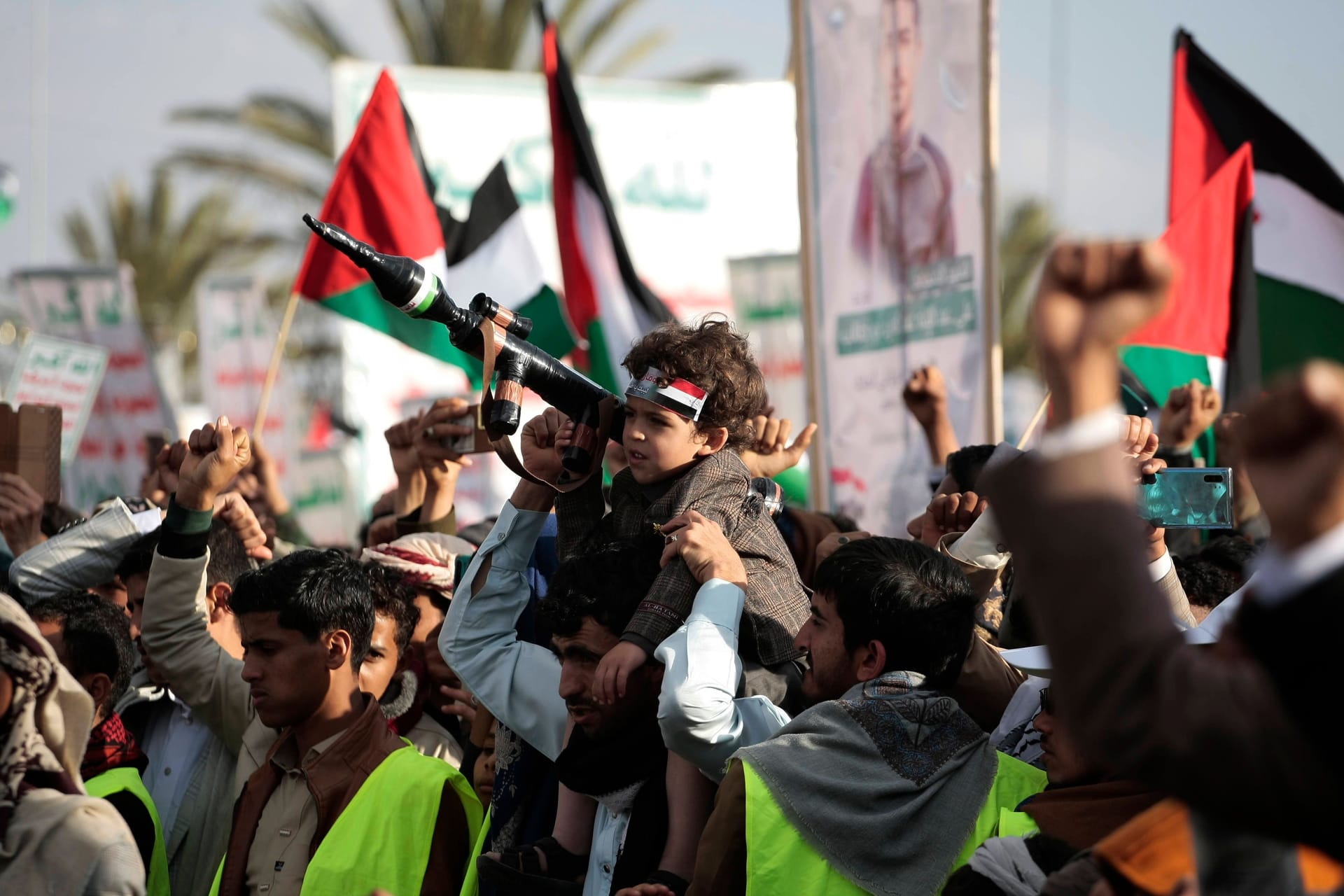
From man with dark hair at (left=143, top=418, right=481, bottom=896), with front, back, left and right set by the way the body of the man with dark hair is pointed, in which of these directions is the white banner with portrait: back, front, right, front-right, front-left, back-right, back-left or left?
back

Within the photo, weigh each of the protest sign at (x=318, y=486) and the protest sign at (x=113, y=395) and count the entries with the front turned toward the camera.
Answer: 2

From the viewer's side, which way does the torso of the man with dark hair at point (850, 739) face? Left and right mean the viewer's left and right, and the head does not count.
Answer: facing away from the viewer and to the left of the viewer

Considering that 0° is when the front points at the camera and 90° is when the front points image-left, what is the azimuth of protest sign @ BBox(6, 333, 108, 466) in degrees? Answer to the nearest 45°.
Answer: approximately 0°

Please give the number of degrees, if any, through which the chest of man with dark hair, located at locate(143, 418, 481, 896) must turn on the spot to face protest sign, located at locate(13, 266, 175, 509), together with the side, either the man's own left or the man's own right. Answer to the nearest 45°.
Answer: approximately 135° to the man's own right

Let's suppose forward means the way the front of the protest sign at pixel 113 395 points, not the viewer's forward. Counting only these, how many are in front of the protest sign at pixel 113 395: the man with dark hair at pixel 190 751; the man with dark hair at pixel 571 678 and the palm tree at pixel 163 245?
2
